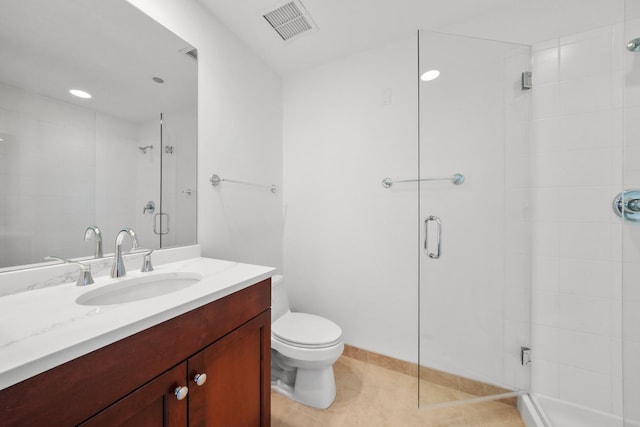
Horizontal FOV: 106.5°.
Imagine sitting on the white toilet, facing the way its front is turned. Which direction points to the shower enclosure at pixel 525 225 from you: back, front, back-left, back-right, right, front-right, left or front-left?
front-left

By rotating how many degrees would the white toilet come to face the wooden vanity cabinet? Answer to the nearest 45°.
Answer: approximately 90° to its right

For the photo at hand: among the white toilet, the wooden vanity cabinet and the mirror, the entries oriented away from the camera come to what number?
0

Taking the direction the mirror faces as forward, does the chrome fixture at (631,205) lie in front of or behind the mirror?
in front

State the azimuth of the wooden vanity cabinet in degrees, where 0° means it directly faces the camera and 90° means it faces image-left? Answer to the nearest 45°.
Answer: approximately 315°

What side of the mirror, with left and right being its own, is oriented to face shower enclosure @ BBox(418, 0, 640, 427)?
front

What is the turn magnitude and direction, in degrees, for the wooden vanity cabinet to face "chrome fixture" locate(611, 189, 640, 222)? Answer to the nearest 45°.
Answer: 0° — it already faces it

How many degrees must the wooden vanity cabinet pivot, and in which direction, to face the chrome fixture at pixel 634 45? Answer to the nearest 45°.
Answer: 0° — it already faces it

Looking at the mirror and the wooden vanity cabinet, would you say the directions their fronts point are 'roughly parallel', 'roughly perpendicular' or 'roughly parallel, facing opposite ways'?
roughly parallel

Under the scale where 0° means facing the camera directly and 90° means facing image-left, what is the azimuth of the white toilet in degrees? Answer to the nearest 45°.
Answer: approximately 315°
